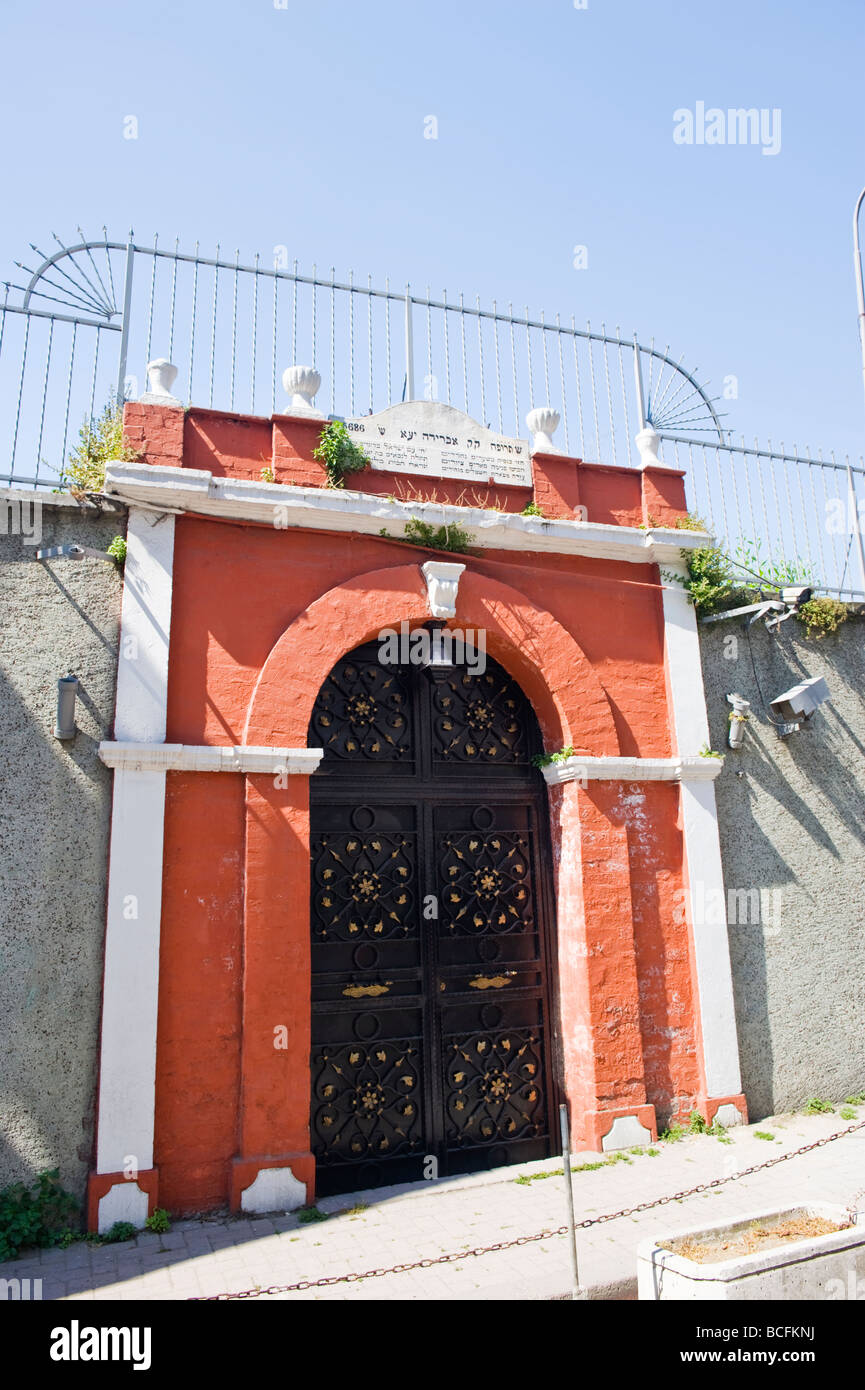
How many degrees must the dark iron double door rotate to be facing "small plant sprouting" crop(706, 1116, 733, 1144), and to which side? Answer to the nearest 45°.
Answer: approximately 90° to its left

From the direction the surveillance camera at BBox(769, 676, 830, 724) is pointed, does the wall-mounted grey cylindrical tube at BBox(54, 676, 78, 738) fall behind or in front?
in front

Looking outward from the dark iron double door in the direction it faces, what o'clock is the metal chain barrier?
The metal chain barrier is roughly at 12 o'clock from the dark iron double door.

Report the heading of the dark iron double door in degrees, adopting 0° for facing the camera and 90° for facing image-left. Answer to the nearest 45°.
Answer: approximately 0°

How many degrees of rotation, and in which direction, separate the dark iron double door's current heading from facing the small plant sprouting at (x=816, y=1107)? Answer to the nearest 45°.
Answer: approximately 90° to its left

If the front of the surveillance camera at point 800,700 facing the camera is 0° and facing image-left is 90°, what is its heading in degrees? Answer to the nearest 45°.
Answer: approximately 45°

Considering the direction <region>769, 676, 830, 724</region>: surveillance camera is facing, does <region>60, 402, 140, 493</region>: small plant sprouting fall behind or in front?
in front

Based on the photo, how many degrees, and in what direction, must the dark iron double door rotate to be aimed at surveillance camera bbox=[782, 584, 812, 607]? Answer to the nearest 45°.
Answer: approximately 90° to its left
